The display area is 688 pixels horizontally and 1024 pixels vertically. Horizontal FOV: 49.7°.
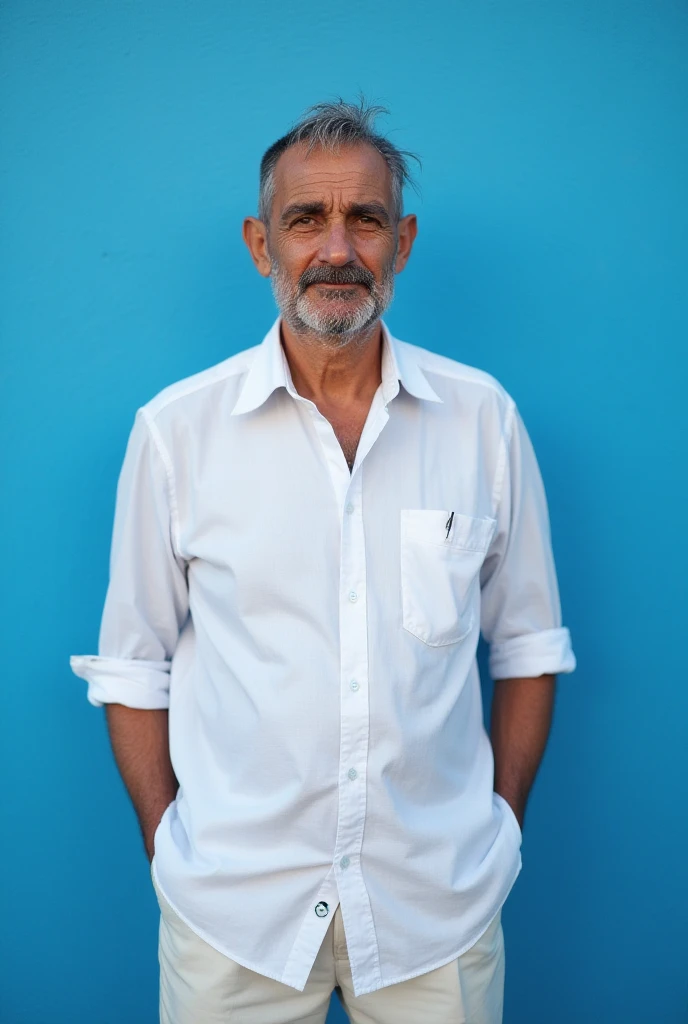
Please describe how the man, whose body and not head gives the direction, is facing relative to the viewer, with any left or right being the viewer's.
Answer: facing the viewer

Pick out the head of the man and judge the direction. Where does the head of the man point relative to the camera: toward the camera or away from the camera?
toward the camera
